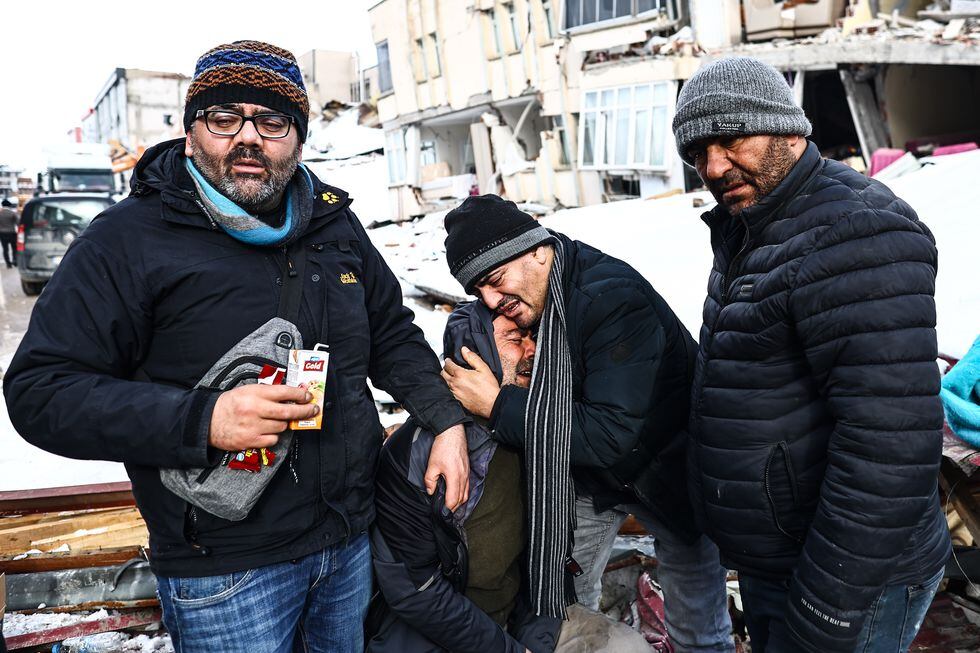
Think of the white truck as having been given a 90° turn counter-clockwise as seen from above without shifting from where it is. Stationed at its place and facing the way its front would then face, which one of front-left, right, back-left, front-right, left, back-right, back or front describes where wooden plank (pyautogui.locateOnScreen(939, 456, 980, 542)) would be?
right

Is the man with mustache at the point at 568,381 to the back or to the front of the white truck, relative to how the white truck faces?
to the front

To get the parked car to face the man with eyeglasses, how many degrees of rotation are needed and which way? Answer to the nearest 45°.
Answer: approximately 180°

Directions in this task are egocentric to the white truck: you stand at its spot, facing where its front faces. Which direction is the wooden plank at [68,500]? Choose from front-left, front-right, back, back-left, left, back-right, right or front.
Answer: front

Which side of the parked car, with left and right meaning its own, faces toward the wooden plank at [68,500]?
back

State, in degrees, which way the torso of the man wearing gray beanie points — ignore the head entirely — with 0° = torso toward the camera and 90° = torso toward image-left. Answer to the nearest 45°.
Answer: approximately 45°

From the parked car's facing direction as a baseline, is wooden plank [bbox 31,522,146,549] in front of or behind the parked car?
behind

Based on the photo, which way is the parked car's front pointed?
away from the camera

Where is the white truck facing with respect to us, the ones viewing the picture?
facing the viewer

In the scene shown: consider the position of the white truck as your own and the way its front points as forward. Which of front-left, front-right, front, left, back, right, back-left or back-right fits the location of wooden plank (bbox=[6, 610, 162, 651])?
front

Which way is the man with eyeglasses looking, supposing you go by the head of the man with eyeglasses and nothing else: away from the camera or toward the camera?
toward the camera

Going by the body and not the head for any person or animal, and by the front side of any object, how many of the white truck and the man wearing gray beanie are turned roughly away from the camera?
0

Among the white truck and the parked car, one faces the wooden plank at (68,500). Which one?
the white truck

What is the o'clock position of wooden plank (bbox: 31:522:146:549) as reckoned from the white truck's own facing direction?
The wooden plank is roughly at 12 o'clock from the white truck.

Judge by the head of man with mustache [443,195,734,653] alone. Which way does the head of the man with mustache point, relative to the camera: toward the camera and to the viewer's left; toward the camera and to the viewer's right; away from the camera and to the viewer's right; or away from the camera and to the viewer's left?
toward the camera and to the viewer's left
